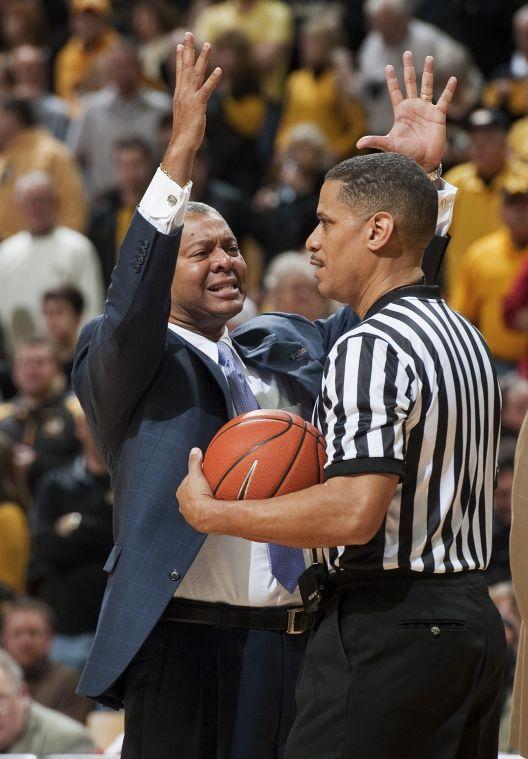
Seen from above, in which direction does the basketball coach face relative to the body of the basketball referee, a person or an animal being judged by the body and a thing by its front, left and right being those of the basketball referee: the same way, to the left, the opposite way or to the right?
the opposite way

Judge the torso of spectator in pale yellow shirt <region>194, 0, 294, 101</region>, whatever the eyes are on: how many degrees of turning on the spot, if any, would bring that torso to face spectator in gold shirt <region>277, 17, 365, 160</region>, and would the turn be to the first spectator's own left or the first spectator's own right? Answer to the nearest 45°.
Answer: approximately 45° to the first spectator's own left

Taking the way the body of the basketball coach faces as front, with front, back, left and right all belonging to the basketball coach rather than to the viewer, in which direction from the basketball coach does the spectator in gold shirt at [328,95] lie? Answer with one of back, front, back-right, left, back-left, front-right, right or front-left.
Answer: back-left

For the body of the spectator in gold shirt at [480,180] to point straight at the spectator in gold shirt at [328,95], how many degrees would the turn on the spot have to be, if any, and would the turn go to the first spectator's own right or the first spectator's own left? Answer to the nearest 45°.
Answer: approximately 135° to the first spectator's own right

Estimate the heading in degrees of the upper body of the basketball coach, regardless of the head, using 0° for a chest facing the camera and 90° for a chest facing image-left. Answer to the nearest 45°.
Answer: approximately 315°

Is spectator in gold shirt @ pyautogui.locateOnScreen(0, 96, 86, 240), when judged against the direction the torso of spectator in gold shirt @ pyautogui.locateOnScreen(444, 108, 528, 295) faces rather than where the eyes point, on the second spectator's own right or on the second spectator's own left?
on the second spectator's own right

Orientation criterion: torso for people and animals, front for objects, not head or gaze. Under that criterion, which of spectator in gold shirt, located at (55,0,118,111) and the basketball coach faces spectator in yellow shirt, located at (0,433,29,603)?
the spectator in gold shirt

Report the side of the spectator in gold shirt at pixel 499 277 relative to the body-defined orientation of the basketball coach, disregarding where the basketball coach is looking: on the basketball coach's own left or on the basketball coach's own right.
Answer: on the basketball coach's own left

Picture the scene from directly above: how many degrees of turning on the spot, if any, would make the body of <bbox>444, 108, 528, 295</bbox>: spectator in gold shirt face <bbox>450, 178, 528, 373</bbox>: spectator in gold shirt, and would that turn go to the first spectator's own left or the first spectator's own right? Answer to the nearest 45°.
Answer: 0° — they already face them

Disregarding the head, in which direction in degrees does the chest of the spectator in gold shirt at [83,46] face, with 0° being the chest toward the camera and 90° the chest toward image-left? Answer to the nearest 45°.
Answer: approximately 0°

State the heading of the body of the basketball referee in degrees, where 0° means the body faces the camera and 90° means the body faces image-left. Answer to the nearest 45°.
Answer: approximately 135°

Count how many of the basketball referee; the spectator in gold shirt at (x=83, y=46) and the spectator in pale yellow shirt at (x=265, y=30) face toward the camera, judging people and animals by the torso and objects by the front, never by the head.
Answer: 2
